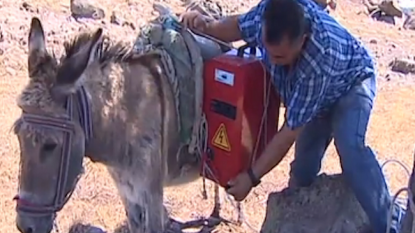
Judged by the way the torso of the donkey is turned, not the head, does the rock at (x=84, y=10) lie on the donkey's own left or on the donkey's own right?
on the donkey's own right

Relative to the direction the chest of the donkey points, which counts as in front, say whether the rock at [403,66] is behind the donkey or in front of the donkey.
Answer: behind

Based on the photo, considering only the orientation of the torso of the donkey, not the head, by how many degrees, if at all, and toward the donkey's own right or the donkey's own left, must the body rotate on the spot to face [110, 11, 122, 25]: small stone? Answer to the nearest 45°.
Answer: approximately 135° to the donkey's own right

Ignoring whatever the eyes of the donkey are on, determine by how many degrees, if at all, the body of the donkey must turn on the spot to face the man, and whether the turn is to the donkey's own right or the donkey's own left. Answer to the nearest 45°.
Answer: approximately 135° to the donkey's own left

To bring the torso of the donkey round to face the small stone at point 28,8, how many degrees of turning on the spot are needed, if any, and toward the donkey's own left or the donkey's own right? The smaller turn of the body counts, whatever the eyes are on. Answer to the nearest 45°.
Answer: approximately 135° to the donkey's own right

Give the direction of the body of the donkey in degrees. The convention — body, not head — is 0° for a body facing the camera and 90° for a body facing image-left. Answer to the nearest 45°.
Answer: approximately 45°

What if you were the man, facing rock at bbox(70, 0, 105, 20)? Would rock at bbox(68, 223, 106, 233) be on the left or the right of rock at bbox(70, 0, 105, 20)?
left
